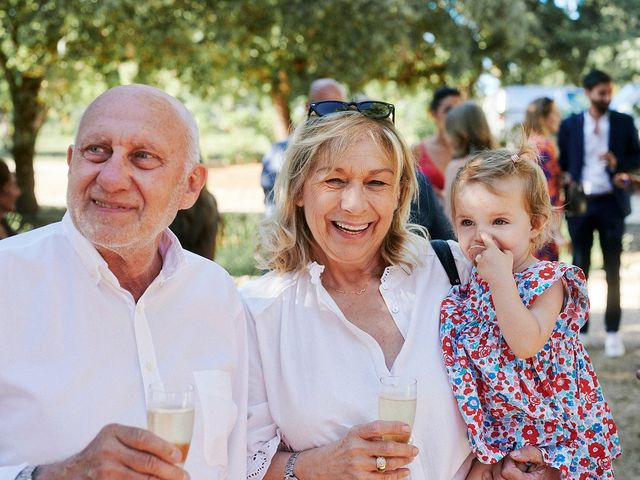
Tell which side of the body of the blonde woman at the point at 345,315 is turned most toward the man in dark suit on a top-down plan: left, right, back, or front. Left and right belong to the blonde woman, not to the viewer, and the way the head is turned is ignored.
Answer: back

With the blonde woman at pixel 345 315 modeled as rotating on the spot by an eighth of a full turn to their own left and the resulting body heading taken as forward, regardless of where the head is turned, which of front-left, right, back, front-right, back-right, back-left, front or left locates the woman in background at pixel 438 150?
back-left

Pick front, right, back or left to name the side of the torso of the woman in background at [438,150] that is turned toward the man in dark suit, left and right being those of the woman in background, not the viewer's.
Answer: left

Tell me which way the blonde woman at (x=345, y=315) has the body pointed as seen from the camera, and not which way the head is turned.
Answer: toward the camera

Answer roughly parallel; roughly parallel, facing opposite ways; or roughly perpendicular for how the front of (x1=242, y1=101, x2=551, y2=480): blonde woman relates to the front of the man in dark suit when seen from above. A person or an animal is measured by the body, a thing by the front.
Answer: roughly parallel

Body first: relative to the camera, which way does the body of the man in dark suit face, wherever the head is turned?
toward the camera

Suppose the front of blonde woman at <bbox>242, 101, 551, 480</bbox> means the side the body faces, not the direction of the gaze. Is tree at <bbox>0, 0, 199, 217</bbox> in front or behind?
behind

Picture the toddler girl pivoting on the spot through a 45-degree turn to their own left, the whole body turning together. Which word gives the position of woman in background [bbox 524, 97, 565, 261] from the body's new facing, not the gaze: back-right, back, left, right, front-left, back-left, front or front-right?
back

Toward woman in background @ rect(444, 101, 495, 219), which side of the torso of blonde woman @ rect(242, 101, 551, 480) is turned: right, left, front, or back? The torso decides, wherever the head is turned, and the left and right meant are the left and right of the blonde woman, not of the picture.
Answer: back

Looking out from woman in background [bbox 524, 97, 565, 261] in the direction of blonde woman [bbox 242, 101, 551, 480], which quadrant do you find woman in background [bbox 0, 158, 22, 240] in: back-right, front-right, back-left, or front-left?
front-right

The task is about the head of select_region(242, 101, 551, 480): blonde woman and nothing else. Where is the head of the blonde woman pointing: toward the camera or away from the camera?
toward the camera

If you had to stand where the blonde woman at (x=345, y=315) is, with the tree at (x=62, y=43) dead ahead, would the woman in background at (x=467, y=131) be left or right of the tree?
right

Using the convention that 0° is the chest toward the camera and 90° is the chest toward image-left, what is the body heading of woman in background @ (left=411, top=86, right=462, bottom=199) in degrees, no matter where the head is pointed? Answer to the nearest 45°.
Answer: approximately 315°

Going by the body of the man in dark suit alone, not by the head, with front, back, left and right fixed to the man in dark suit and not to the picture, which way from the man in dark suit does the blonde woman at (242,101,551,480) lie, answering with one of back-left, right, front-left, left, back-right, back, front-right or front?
front

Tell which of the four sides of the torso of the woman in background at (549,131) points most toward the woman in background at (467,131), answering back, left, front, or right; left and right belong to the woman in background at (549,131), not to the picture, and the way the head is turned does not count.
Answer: right
